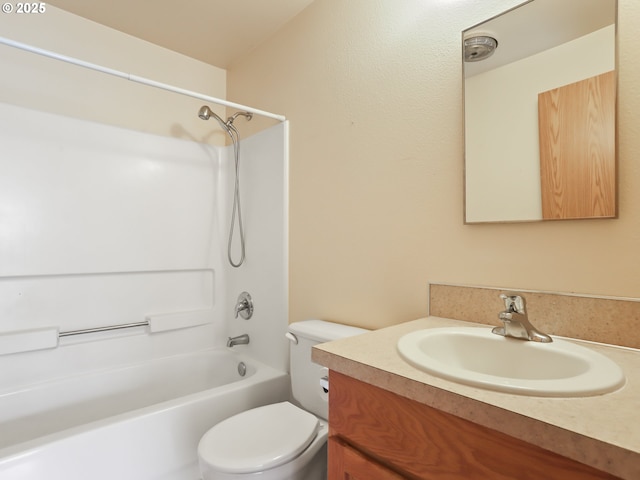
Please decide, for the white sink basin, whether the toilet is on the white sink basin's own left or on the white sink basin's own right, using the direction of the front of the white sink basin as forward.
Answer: on the white sink basin's own right

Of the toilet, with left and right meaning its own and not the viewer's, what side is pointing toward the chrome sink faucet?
left

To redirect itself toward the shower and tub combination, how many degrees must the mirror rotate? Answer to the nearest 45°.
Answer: approximately 45° to its right

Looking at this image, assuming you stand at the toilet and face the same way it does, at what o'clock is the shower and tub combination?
The shower and tub combination is roughly at 3 o'clock from the toilet.
